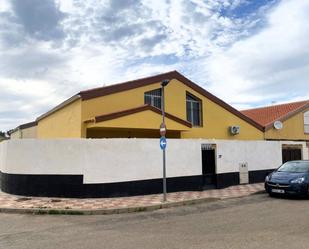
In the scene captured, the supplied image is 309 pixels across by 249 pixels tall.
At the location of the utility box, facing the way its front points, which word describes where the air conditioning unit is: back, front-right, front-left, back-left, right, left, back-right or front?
back

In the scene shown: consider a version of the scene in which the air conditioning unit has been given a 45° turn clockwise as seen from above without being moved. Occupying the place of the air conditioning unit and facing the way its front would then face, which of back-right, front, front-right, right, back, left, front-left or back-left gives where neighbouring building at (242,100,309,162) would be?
back

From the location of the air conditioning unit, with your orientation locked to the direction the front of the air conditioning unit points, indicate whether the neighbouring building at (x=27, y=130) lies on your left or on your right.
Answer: on your right

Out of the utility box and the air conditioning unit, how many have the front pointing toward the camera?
2

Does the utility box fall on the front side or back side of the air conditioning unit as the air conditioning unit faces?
on the front side

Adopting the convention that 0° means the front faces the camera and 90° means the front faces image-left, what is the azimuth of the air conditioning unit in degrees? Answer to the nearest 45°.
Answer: approximately 0°
